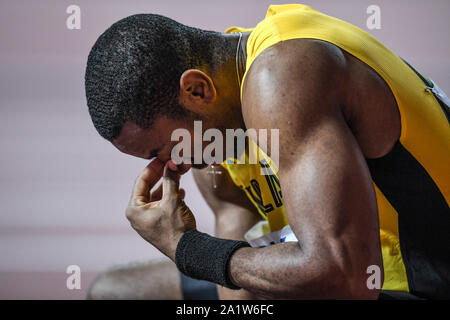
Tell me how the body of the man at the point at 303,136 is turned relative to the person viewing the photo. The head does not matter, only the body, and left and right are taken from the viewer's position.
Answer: facing to the left of the viewer
